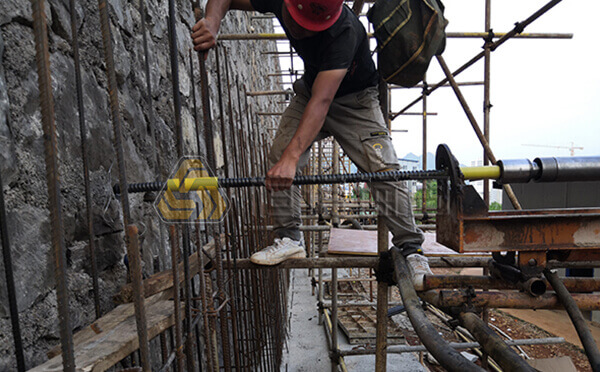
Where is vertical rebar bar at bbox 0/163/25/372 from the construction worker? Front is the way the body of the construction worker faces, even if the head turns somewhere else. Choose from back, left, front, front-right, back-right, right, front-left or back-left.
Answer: front

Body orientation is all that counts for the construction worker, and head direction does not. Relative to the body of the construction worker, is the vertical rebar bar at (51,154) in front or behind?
in front

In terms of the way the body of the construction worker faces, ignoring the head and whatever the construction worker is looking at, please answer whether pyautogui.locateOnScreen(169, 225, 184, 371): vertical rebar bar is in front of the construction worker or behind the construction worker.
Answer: in front

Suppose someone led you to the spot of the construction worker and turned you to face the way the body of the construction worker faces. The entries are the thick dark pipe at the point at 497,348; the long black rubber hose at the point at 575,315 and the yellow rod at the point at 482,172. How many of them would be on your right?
0

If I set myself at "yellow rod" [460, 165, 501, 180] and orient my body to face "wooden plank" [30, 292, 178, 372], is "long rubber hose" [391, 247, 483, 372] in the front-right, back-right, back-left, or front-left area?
front-left

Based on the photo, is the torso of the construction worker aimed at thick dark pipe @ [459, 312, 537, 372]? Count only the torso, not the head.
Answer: no

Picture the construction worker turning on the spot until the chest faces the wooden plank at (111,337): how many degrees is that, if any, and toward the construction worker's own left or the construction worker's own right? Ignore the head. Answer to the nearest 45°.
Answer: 0° — they already face it

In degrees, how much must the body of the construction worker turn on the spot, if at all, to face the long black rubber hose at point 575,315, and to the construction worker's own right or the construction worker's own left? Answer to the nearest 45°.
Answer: approximately 90° to the construction worker's own left

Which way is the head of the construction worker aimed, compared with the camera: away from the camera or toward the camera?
toward the camera

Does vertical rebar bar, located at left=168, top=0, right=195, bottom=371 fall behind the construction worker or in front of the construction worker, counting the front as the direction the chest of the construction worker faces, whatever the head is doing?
in front

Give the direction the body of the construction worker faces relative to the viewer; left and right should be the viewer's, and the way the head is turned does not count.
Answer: facing the viewer and to the left of the viewer

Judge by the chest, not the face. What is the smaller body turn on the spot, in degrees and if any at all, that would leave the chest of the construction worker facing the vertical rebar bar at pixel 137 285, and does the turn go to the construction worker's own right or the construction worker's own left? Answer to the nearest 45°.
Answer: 0° — they already face it
